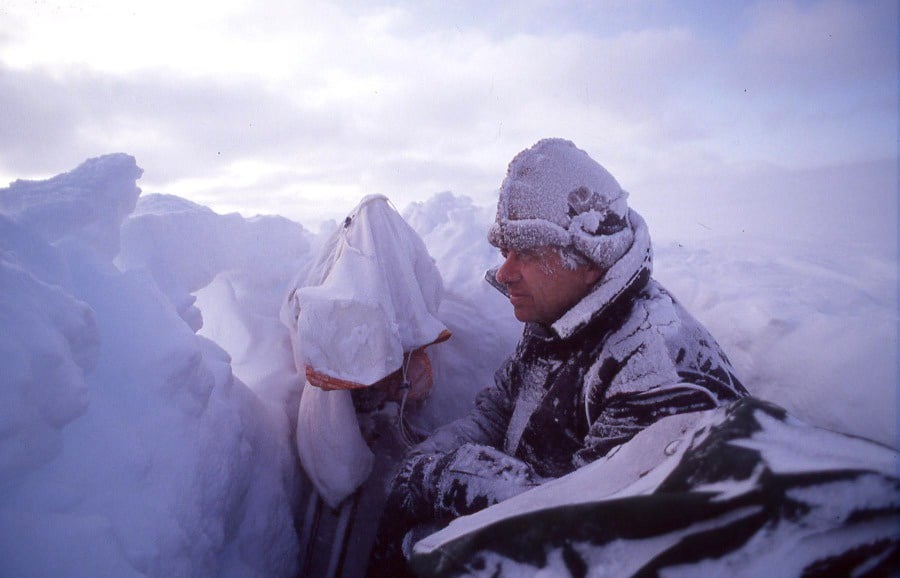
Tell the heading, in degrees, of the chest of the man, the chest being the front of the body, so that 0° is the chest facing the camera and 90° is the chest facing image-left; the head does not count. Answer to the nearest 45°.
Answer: approximately 45°

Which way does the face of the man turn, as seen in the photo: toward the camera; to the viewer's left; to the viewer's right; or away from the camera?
to the viewer's left

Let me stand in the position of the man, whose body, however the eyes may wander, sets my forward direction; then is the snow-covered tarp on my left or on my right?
on my left
